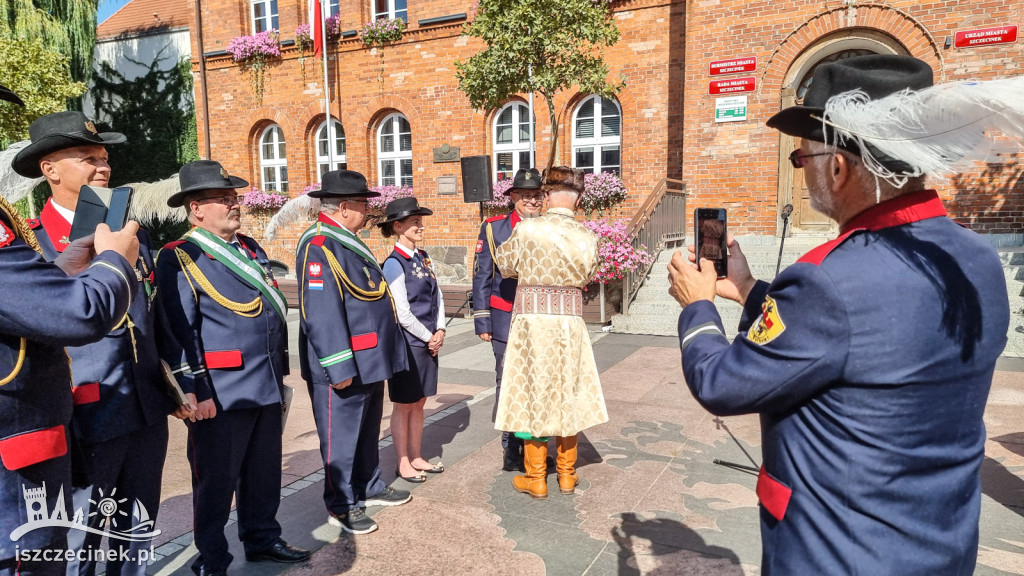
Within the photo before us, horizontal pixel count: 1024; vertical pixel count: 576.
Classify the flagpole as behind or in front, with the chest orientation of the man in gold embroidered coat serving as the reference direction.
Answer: in front

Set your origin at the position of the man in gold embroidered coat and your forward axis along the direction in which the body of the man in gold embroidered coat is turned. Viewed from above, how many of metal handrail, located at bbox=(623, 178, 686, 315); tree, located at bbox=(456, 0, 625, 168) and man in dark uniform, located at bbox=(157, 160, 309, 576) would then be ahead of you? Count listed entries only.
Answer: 2

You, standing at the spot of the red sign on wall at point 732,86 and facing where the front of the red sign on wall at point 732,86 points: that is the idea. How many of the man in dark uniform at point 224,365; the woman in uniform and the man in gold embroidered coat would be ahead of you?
3

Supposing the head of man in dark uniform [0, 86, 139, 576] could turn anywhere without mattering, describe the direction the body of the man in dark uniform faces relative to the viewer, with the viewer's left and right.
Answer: facing to the right of the viewer

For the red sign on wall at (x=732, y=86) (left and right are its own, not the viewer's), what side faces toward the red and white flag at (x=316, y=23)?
right

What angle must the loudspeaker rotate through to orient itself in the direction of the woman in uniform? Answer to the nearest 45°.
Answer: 0° — it already faces them

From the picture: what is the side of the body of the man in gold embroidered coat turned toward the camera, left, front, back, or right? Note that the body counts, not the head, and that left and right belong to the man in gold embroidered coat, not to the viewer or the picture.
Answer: back

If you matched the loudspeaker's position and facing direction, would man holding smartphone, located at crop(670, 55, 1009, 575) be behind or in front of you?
in front

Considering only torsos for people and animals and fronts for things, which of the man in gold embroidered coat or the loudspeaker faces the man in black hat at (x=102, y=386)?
the loudspeaker

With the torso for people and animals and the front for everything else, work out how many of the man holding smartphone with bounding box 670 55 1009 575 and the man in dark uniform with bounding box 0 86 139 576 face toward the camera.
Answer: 0

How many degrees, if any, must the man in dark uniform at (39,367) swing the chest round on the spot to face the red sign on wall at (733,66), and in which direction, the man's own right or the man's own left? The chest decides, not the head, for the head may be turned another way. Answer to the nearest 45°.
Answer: approximately 45° to the man's own left

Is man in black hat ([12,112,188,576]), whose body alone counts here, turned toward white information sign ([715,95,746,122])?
no

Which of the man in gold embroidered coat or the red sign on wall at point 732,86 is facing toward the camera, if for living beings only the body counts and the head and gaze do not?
the red sign on wall

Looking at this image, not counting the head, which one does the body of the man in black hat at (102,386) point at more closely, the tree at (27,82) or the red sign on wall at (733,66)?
the red sign on wall

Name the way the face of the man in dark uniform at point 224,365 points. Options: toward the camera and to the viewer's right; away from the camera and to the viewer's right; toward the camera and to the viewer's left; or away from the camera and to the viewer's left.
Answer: toward the camera and to the viewer's right

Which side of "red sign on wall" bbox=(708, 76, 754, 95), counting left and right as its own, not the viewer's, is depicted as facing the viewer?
front

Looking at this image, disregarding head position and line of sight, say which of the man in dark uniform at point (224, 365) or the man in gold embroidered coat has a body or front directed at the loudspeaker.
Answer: the man in gold embroidered coat

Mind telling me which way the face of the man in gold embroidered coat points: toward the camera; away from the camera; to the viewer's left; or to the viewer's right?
away from the camera

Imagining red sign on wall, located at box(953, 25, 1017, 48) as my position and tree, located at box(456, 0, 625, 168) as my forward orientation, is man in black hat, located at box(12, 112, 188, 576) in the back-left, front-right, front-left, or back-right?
front-left

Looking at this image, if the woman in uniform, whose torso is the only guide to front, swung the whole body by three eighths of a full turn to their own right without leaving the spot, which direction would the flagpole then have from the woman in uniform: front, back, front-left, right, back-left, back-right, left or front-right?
right

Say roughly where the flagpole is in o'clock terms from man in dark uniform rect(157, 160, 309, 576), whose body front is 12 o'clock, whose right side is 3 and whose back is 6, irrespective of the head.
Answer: The flagpole is roughly at 8 o'clock from the man in dark uniform.
